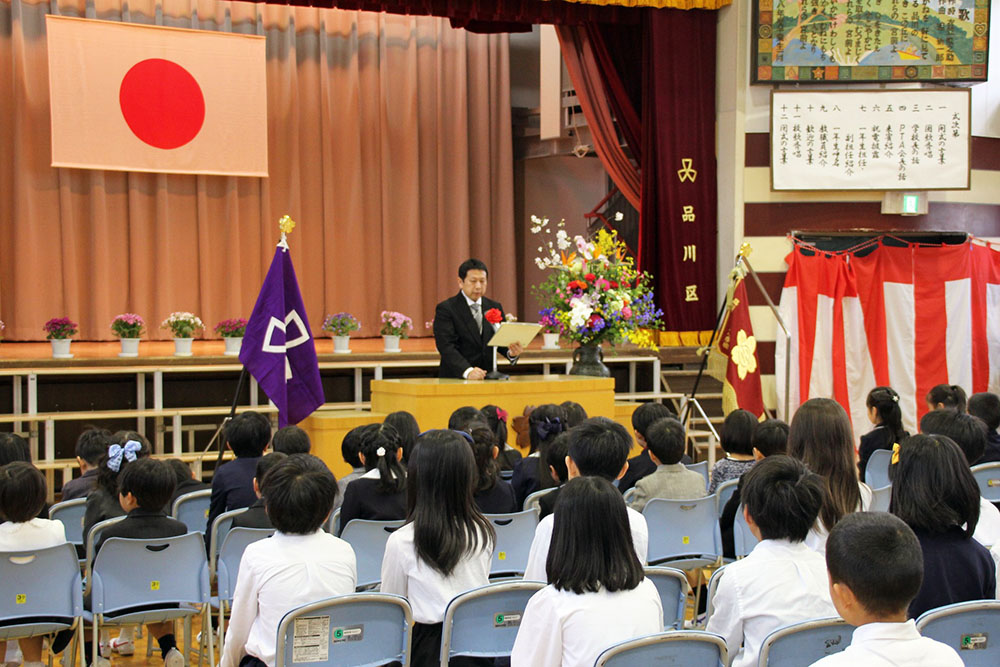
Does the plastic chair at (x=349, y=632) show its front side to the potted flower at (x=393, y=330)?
yes

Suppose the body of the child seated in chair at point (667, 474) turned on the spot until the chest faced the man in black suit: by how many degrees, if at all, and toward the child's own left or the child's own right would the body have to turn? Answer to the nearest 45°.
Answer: approximately 45° to the child's own left

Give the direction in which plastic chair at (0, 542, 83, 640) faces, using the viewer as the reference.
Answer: facing away from the viewer

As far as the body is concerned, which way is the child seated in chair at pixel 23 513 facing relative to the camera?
away from the camera

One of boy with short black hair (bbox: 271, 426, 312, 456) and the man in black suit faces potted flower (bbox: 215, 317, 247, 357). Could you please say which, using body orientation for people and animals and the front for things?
the boy with short black hair

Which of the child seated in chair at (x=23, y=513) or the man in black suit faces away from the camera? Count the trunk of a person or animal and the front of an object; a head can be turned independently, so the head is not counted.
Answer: the child seated in chair

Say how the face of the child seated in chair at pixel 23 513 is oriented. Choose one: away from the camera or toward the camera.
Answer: away from the camera

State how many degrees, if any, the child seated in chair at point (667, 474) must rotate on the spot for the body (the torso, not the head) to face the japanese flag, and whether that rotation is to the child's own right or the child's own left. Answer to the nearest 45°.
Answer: approximately 45° to the child's own left

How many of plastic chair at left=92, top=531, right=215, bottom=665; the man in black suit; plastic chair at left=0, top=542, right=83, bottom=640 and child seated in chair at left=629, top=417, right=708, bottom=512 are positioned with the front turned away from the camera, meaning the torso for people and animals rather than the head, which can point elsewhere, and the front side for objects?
3

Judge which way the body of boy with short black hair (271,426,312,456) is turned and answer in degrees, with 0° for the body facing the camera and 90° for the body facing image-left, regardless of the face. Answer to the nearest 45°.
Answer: approximately 180°

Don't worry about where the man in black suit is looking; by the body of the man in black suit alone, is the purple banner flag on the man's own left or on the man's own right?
on the man's own right

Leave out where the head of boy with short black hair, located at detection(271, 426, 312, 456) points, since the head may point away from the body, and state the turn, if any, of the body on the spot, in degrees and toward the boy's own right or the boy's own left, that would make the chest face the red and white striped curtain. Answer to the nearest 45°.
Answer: approximately 45° to the boy's own right

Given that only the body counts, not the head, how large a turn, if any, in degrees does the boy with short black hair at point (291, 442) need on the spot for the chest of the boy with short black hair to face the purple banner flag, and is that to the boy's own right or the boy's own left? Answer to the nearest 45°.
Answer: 0° — they already face it

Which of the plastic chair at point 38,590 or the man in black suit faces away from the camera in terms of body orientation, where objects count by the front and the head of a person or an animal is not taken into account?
the plastic chair

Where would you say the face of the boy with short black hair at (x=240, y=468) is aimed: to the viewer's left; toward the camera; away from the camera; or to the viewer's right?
away from the camera

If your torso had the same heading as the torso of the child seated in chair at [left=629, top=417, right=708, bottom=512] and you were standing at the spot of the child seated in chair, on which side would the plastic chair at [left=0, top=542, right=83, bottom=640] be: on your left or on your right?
on your left

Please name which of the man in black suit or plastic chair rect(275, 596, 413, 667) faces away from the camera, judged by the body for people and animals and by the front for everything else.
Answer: the plastic chair

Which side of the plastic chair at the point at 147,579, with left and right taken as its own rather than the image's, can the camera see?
back
